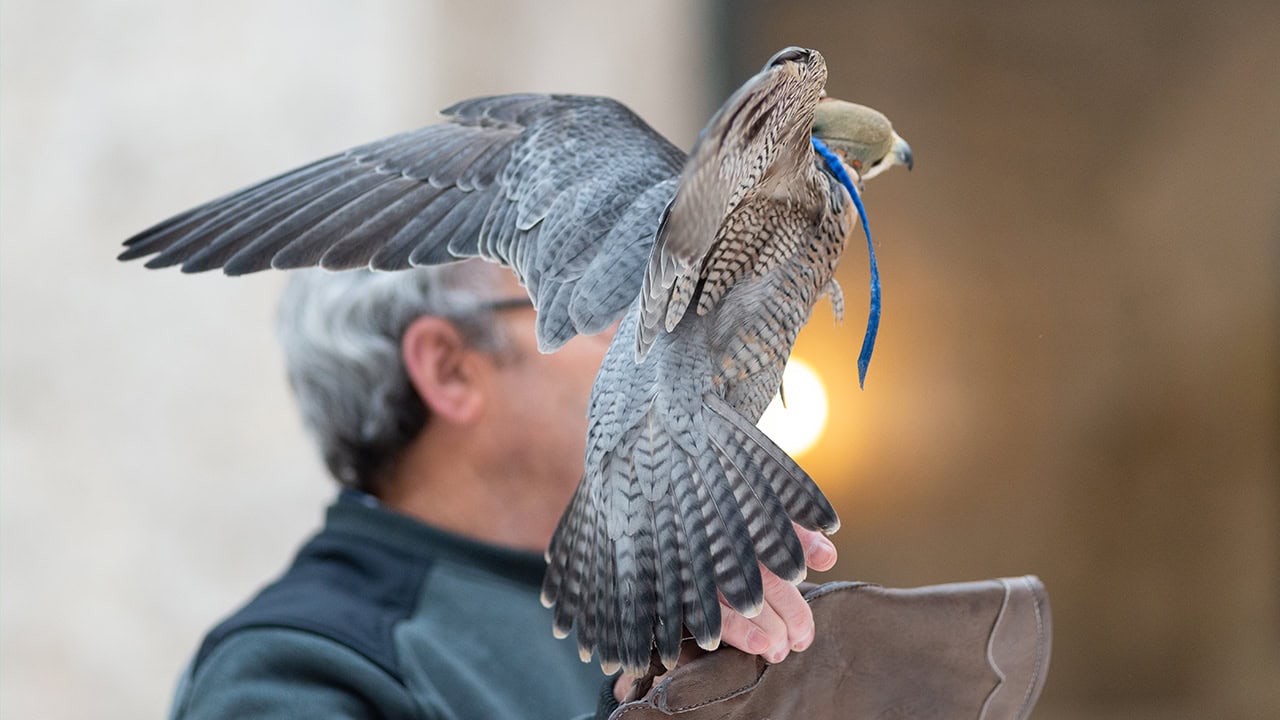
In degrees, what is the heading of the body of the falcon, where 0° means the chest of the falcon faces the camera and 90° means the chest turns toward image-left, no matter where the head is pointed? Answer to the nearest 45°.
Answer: approximately 225°
